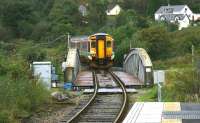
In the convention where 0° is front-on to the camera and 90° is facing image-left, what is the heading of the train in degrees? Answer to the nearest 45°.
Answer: approximately 0°

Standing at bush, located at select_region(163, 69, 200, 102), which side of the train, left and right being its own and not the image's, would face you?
front

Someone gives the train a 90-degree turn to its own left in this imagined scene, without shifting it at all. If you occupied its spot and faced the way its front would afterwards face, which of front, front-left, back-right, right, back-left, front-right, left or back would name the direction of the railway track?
right

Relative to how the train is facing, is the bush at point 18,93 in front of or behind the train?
in front
